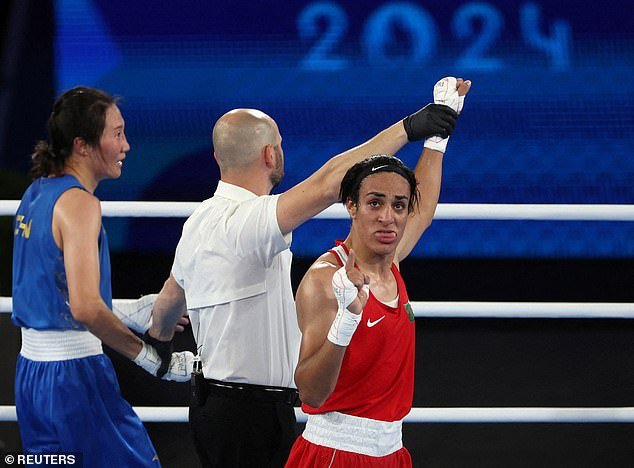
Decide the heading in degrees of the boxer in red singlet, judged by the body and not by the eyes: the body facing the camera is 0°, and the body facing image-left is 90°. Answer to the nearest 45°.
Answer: approximately 315°
